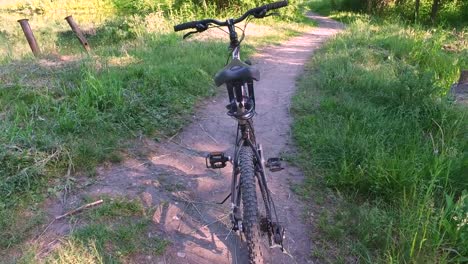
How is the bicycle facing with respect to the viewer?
away from the camera

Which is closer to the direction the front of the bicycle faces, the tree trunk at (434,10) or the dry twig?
the tree trunk

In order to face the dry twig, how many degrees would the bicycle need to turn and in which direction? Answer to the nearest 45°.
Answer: approximately 90° to its left

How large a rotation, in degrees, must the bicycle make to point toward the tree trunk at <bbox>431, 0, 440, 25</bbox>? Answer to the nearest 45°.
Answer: approximately 45° to its right

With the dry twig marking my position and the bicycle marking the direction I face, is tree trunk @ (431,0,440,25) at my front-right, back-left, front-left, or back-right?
front-left
